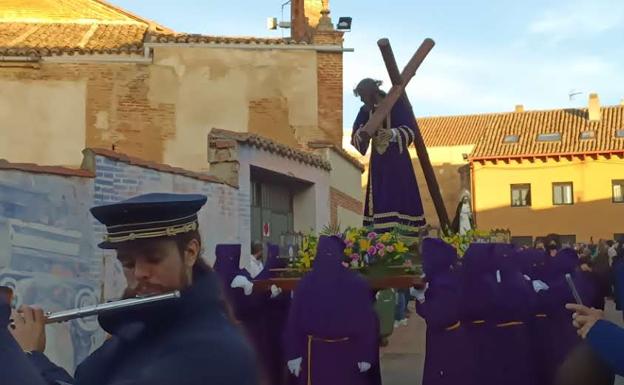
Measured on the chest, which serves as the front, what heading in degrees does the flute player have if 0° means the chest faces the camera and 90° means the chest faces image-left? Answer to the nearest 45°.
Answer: approximately 45°

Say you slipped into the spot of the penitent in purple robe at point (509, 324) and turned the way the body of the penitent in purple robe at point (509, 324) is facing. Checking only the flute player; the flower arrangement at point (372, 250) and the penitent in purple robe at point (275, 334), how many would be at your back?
0

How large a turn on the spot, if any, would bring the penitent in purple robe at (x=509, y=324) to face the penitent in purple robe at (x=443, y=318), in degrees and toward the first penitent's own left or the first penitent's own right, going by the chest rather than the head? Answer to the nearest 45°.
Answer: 0° — they already face them

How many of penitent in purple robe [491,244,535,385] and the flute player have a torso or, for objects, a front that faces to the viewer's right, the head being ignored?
0

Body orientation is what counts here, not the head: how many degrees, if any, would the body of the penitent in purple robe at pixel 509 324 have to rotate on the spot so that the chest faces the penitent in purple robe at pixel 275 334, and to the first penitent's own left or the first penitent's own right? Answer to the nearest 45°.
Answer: approximately 45° to the first penitent's own right

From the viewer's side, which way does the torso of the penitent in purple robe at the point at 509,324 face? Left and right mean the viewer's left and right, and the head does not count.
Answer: facing the viewer and to the left of the viewer

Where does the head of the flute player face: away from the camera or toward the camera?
toward the camera

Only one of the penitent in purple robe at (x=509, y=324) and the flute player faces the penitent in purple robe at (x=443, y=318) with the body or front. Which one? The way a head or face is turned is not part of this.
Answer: the penitent in purple robe at (x=509, y=324)

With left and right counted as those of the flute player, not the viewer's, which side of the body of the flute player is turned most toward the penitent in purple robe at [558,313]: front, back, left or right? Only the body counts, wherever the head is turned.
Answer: back

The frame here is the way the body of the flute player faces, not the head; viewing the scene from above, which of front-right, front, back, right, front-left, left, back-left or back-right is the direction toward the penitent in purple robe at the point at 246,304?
back-right

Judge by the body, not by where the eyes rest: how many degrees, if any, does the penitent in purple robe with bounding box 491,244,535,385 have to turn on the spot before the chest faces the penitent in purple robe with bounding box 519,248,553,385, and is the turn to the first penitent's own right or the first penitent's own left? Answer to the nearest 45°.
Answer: approximately 135° to the first penitent's own right

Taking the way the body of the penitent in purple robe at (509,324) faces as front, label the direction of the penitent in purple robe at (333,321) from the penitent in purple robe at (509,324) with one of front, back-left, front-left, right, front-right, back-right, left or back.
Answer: front
